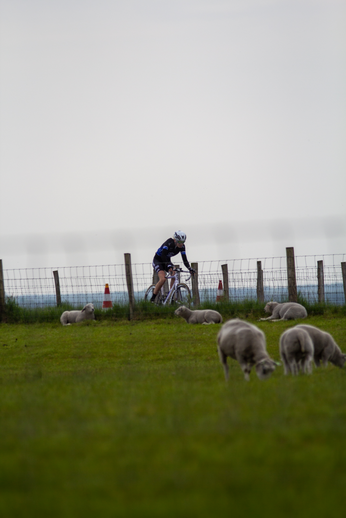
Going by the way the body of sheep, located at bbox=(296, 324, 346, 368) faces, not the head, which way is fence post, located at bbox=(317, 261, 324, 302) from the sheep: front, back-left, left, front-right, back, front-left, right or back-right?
left

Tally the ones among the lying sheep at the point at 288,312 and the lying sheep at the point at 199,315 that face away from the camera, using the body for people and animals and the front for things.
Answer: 0

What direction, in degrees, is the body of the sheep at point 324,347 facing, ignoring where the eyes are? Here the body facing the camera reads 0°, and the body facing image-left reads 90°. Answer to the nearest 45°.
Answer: approximately 270°

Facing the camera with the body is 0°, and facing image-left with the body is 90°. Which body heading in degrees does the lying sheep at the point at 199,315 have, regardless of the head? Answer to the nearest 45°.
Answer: approximately 90°

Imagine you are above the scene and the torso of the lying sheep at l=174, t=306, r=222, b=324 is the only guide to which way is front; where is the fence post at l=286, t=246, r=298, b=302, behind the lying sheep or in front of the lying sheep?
behind

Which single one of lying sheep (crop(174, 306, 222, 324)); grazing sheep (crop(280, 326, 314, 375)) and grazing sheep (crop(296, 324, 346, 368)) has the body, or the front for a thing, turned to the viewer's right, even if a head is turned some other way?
grazing sheep (crop(296, 324, 346, 368))

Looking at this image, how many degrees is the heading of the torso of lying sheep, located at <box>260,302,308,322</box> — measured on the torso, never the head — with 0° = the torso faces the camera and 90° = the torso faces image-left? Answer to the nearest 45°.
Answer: approximately 90°

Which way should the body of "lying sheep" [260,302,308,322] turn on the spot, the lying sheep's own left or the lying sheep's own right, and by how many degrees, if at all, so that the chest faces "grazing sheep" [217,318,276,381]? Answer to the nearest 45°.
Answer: approximately 90° to the lying sheep's own left

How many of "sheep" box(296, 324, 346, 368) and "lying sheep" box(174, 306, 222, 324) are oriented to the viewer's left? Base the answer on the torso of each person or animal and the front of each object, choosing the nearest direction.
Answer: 1

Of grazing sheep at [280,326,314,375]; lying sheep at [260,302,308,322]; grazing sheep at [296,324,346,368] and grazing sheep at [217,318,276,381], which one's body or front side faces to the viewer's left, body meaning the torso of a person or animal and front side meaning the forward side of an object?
lying sheep at [260,302,308,322]
